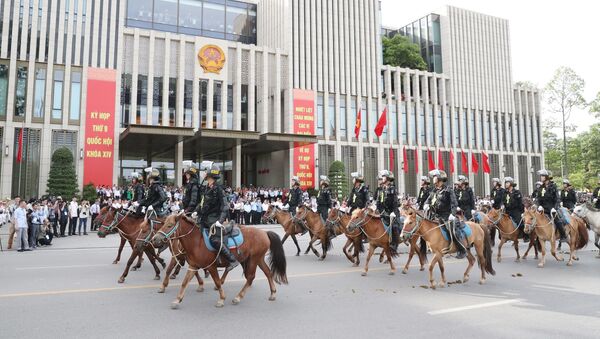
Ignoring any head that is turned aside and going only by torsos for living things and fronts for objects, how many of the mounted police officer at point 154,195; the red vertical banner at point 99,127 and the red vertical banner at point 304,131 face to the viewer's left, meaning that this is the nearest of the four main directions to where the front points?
1

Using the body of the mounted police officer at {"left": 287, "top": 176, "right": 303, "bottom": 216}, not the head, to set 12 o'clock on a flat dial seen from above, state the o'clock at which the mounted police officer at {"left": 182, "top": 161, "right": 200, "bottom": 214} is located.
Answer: the mounted police officer at {"left": 182, "top": 161, "right": 200, "bottom": 214} is roughly at 11 o'clock from the mounted police officer at {"left": 287, "top": 176, "right": 303, "bottom": 216}.

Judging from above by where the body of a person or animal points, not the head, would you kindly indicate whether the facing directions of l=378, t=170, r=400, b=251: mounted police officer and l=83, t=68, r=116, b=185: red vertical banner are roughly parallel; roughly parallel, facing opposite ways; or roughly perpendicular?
roughly perpendicular

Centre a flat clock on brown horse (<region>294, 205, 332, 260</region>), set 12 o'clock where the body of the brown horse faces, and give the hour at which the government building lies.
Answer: The government building is roughly at 4 o'clock from the brown horse.

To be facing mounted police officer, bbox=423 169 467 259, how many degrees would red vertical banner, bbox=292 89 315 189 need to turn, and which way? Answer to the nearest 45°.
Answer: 0° — it already faces them

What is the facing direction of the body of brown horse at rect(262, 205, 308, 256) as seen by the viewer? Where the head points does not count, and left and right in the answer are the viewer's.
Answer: facing the viewer and to the left of the viewer

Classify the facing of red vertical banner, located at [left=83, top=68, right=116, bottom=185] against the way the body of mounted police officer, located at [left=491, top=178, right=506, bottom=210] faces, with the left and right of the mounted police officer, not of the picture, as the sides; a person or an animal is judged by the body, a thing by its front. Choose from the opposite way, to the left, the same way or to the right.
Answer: to the left

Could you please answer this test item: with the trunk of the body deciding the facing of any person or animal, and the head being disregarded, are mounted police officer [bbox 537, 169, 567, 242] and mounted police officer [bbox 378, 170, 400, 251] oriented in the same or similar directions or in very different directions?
same or similar directions

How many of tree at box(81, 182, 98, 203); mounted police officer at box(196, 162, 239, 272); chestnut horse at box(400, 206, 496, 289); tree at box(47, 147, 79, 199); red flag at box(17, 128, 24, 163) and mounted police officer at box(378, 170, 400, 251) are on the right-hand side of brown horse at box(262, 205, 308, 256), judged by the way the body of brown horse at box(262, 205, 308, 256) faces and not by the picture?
3

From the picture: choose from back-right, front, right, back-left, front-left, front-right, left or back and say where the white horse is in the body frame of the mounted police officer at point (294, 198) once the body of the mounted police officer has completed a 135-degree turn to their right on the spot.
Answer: right

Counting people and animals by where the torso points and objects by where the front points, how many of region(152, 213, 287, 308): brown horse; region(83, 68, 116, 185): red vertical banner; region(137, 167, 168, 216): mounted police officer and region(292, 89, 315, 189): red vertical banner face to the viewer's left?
2

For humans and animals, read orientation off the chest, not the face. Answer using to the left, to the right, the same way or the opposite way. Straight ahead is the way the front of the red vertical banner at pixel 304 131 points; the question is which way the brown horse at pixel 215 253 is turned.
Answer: to the right

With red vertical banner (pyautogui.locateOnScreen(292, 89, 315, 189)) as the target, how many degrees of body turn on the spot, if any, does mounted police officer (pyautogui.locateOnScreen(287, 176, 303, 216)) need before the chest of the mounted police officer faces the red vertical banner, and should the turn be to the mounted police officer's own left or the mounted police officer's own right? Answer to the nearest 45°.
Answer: approximately 135° to the mounted police officer's own right

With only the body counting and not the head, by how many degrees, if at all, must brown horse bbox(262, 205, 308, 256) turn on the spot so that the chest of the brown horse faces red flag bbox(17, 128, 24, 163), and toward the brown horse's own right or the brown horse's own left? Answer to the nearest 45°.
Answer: approximately 90° to the brown horse's own right

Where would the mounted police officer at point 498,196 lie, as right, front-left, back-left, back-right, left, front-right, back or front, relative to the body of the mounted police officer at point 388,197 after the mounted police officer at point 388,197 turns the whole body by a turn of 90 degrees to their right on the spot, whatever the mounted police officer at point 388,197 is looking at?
right

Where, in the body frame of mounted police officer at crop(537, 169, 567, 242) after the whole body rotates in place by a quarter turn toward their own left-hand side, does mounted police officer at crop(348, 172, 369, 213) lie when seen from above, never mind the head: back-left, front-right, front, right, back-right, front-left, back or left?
right

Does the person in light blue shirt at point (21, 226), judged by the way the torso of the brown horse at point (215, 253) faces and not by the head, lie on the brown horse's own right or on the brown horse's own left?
on the brown horse's own right

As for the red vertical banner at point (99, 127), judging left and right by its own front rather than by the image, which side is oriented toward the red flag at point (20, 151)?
right

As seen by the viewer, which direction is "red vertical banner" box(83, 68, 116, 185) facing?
toward the camera

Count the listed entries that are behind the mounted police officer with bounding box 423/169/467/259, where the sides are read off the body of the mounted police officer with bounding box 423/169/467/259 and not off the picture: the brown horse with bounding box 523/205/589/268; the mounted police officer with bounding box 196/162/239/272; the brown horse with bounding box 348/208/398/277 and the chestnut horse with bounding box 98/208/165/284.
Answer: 1
